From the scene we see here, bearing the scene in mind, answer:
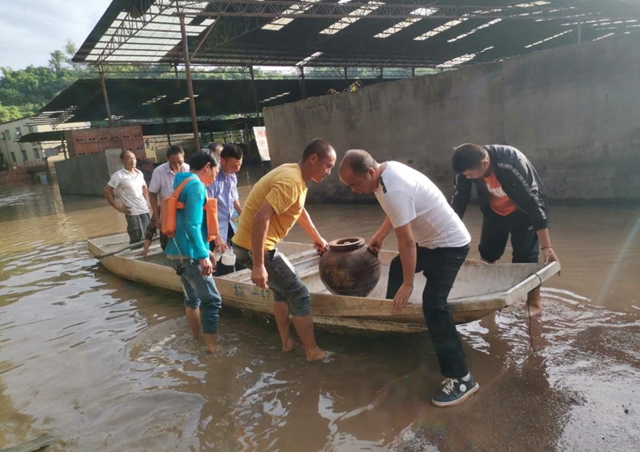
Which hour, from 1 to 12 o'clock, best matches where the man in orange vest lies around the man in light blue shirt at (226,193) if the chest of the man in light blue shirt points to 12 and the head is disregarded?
The man in orange vest is roughly at 2 o'clock from the man in light blue shirt.

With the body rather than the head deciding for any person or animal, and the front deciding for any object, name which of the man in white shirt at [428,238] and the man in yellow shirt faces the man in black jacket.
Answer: the man in yellow shirt

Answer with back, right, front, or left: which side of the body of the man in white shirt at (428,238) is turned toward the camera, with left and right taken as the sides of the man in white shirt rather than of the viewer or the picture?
left

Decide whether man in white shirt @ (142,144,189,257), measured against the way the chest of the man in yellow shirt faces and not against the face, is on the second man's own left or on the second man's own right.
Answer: on the second man's own left

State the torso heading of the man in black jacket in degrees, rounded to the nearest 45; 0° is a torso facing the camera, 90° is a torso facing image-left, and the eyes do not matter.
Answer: approximately 45°

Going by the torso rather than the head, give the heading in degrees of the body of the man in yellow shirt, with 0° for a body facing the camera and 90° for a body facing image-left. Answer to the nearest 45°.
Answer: approximately 270°
